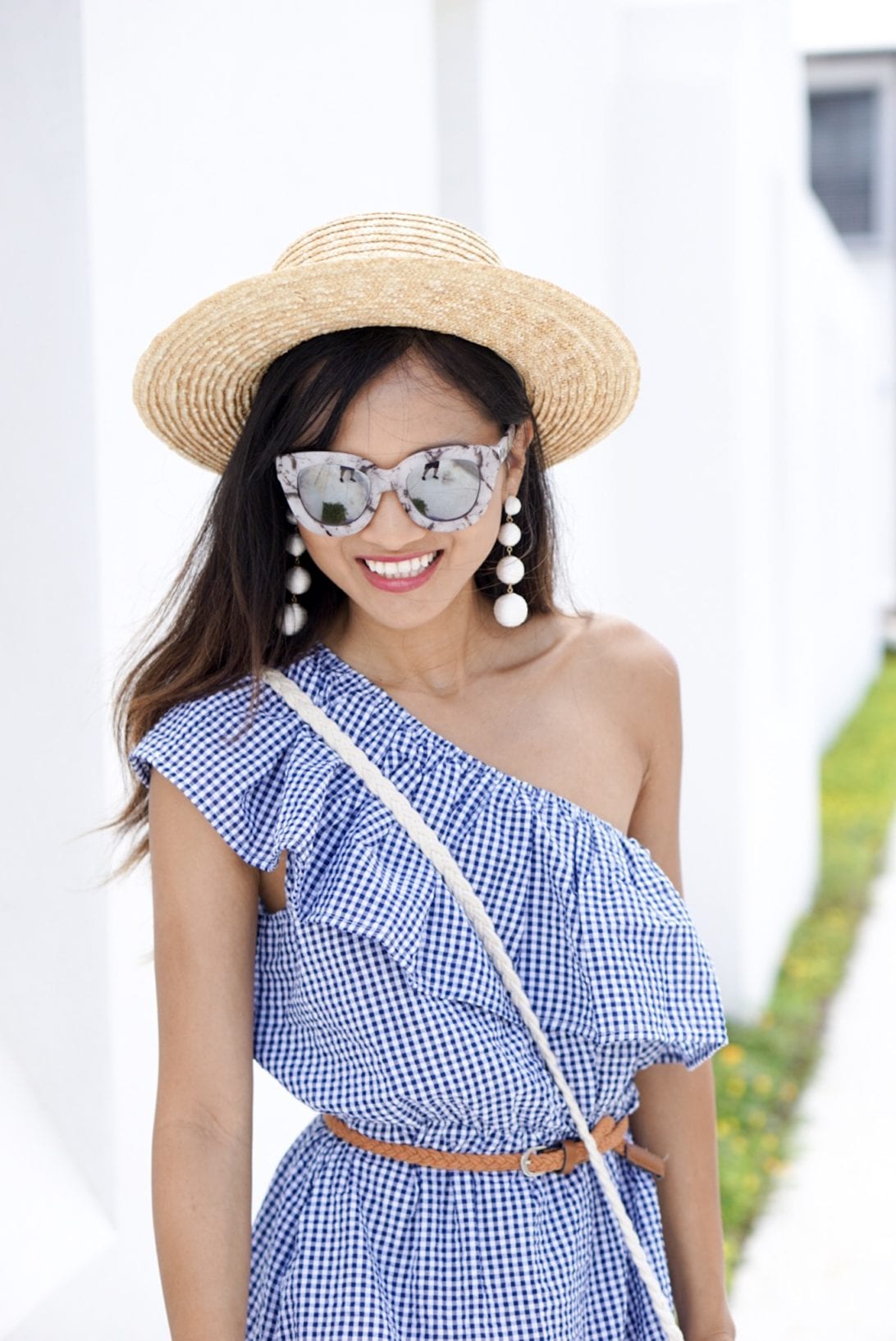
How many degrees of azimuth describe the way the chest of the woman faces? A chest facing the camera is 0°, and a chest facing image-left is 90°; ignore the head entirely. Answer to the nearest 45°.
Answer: approximately 0°

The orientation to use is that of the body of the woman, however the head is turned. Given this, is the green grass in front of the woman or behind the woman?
behind
